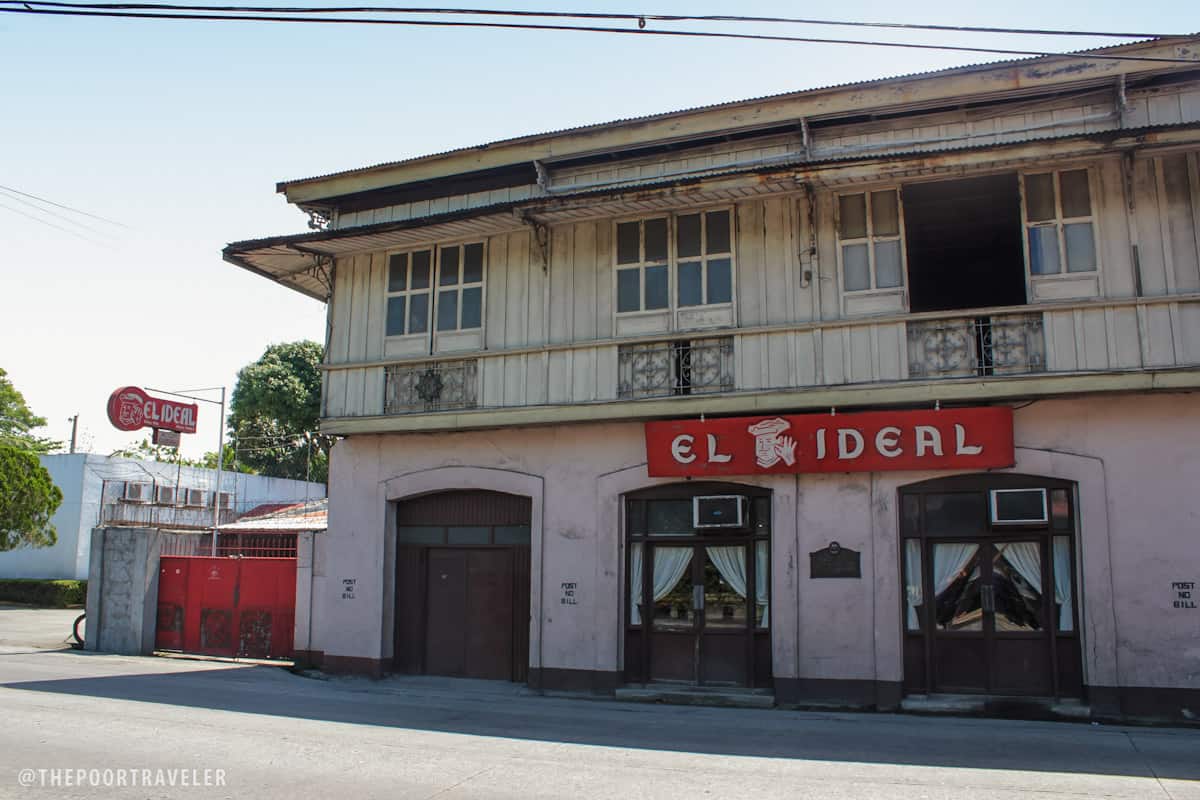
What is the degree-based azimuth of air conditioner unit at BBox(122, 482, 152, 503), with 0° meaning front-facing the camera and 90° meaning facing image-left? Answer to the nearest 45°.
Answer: approximately 315°

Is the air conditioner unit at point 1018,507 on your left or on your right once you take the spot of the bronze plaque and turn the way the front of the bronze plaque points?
on your left

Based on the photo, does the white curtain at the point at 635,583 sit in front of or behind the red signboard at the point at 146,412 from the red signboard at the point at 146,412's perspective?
in front

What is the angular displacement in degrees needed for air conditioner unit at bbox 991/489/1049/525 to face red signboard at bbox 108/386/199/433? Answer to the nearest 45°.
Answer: approximately 90° to its right

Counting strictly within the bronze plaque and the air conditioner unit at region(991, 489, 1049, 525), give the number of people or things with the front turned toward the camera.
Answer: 2

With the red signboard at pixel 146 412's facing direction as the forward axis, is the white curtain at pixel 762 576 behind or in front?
in front

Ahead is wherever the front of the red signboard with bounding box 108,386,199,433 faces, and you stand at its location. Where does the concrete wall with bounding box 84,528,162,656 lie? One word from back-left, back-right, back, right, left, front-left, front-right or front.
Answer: front-right

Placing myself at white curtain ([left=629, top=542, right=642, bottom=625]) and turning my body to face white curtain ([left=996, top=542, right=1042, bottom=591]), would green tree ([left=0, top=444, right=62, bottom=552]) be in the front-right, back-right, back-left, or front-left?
back-left

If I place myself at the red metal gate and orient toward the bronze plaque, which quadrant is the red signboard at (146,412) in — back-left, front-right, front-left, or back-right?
back-left

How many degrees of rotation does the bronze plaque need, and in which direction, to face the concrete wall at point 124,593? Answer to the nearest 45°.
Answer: approximately 90° to its right
